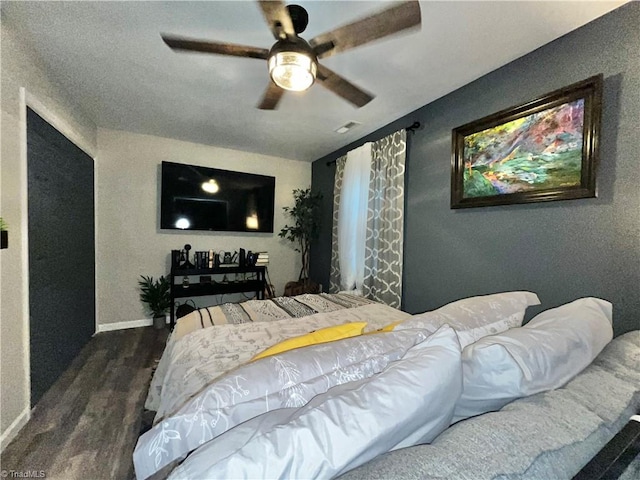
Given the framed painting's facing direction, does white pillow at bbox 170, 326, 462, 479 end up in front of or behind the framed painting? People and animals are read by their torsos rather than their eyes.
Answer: in front

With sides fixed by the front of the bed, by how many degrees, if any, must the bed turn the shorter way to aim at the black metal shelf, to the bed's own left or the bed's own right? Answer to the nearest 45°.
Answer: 0° — it already faces it

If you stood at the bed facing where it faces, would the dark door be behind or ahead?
ahead

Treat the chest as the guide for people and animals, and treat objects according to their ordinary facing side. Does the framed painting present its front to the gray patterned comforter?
yes

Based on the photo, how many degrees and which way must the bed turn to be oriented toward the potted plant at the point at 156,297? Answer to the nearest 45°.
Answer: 0° — it already faces it

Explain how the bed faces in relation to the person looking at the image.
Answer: facing away from the viewer and to the left of the viewer

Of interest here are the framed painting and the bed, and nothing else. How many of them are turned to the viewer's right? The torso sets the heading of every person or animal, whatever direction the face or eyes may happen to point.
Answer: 0

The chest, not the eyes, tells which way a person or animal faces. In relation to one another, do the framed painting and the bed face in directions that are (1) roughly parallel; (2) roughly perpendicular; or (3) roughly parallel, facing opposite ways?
roughly perpendicular

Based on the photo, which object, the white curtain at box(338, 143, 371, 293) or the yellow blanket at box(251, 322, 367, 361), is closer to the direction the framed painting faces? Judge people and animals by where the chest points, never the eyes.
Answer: the yellow blanket
